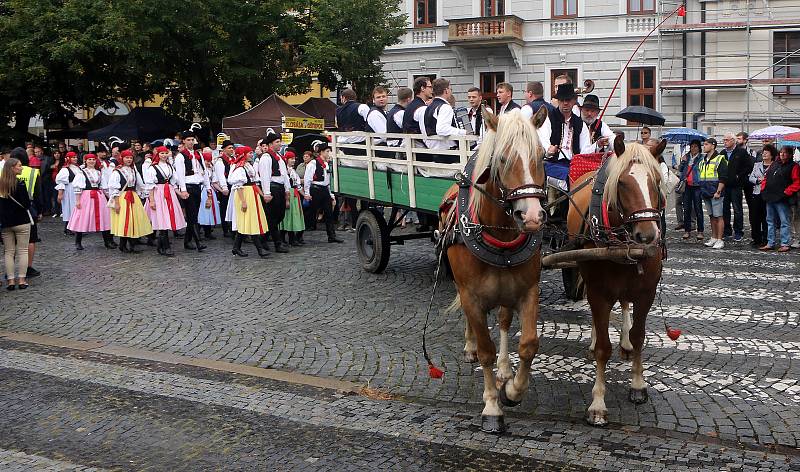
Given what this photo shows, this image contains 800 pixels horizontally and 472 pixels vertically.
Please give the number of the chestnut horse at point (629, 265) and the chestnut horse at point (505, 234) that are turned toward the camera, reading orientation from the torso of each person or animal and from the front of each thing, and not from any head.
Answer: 2

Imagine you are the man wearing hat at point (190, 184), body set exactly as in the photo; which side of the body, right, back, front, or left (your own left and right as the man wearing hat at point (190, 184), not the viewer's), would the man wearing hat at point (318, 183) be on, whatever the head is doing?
left

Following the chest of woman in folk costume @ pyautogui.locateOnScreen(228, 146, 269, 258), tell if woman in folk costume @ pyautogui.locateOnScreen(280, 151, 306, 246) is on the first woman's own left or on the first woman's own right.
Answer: on the first woman's own left

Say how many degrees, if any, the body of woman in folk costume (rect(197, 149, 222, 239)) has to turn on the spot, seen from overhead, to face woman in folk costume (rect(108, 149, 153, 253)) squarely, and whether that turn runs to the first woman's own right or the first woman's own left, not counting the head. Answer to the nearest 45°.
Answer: approximately 90° to the first woman's own right
